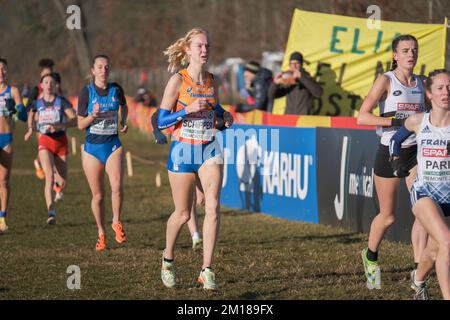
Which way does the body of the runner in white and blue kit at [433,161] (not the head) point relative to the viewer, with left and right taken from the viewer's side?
facing the viewer and to the right of the viewer

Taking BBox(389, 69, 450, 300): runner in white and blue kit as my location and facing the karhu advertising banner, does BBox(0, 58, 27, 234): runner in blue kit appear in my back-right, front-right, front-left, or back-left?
front-left

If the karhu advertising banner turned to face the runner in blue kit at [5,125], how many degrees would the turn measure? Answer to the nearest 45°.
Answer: approximately 45° to its right

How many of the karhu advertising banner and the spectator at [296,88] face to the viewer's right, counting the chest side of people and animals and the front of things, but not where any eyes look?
0

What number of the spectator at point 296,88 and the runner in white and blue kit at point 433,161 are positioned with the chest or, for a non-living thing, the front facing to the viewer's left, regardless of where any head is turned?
0

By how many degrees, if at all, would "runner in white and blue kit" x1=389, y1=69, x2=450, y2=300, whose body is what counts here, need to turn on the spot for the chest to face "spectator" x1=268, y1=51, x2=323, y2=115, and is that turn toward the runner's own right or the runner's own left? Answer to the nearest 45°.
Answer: approximately 135° to the runner's own left

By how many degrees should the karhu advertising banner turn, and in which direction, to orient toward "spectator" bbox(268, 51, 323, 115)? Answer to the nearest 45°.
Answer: approximately 135° to its right

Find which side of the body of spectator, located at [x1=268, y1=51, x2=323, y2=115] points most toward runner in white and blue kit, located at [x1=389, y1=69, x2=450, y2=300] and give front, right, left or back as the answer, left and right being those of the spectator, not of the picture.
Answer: front

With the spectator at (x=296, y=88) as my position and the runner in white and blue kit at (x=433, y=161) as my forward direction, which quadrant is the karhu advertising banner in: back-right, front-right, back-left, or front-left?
front-right

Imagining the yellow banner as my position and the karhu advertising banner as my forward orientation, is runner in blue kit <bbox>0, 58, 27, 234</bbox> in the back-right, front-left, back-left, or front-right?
front-right

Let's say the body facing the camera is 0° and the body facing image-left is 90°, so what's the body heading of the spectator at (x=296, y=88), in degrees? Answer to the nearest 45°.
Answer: approximately 0°

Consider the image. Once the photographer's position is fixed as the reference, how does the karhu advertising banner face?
facing the viewer and to the left of the viewer

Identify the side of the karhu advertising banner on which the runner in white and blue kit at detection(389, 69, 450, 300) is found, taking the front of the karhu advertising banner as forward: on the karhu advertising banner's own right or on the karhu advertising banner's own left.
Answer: on the karhu advertising banner's own left
